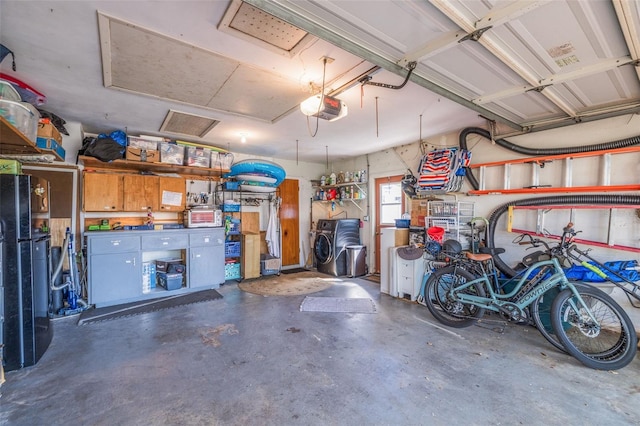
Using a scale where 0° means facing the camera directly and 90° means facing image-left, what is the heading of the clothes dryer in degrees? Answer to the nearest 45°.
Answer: approximately 45°

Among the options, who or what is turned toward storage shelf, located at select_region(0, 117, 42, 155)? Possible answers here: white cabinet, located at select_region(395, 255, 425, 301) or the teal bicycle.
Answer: the white cabinet

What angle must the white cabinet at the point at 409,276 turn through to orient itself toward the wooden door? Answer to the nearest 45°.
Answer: approximately 90° to its right

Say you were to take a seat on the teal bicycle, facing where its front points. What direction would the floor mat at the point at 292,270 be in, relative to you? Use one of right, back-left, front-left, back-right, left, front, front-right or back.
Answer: back-right

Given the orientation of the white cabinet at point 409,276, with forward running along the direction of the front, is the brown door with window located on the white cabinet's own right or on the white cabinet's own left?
on the white cabinet's own right

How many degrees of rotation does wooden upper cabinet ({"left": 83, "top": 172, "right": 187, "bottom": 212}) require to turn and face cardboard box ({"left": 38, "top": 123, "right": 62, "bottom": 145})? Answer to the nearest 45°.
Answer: approximately 45° to its right

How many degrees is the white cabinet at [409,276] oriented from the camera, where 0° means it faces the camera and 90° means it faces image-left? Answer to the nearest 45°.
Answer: approximately 45°

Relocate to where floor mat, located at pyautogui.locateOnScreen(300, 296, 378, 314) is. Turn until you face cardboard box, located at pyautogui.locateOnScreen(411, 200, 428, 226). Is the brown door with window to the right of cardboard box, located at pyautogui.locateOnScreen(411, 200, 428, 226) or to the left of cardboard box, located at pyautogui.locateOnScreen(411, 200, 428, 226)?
left

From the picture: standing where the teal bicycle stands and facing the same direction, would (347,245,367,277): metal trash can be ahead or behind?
behind

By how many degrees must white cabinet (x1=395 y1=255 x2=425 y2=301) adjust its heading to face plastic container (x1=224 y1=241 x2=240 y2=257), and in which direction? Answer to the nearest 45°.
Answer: approximately 45° to its right

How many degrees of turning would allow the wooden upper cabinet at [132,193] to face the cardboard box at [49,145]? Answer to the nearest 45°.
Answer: approximately 45° to its right

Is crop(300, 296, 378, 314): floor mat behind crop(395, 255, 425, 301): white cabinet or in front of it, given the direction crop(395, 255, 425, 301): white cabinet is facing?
in front

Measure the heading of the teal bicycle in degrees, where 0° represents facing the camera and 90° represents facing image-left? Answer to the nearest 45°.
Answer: approximately 315°
